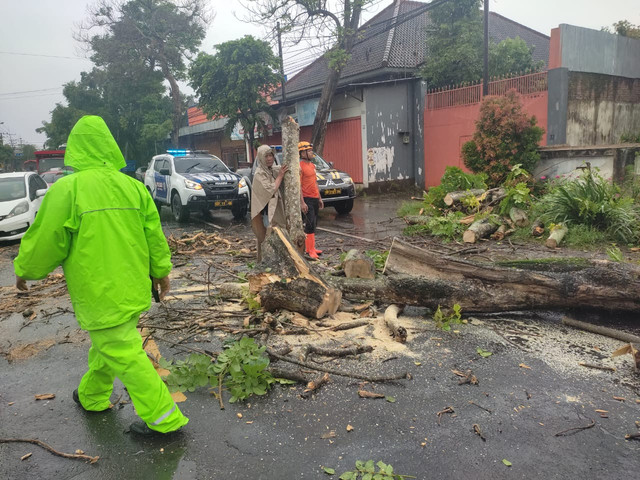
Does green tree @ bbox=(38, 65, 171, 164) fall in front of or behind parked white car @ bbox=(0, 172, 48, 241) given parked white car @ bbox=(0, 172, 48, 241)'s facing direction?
behind

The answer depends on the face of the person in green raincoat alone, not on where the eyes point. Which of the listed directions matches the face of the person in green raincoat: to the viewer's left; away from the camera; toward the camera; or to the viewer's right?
away from the camera

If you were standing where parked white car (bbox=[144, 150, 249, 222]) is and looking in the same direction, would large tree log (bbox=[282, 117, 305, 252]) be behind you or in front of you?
in front

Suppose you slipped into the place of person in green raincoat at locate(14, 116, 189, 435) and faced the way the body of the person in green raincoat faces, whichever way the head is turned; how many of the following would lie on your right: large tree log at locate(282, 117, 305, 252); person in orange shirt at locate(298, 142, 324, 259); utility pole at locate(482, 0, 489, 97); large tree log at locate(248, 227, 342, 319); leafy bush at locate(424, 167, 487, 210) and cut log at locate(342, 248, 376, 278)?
6

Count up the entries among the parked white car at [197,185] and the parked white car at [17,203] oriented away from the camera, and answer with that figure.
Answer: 0

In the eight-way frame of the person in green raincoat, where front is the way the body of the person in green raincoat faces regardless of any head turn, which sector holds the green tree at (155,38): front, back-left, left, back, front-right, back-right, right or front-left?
front-right

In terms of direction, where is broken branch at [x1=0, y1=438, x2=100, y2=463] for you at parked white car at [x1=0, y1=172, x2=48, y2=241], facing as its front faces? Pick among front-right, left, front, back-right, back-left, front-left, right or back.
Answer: front-left

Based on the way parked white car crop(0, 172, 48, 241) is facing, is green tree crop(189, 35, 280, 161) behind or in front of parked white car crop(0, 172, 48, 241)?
behind

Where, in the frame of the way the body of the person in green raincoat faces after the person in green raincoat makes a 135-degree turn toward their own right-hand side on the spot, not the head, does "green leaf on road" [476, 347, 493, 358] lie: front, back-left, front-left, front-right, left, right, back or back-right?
front

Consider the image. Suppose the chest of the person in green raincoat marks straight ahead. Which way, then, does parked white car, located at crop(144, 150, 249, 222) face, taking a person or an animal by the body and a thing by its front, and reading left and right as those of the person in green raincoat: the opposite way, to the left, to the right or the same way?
the opposite way

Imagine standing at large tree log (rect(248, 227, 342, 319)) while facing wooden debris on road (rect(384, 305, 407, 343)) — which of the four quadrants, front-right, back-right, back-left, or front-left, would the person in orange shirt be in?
back-left

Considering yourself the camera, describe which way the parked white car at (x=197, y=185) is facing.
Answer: facing the viewer and to the right of the viewer

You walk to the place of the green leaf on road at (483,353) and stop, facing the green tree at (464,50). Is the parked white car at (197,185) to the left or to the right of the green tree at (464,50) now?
left

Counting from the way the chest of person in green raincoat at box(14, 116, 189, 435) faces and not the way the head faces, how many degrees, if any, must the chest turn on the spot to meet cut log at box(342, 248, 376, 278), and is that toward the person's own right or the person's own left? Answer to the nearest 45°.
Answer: approximately 90° to the person's own right
